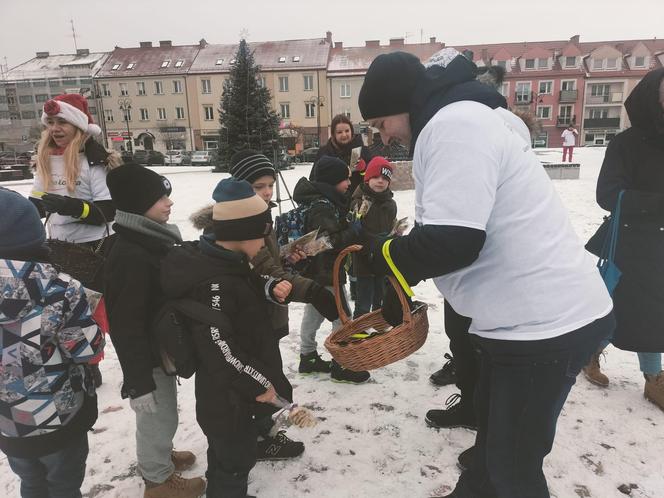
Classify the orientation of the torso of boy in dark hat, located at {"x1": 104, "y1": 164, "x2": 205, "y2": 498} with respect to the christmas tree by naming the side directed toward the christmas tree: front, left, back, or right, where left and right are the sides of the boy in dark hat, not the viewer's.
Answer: left

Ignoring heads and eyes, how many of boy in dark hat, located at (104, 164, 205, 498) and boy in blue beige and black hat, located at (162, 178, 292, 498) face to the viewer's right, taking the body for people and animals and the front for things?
2

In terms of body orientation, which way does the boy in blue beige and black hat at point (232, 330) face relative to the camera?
to the viewer's right

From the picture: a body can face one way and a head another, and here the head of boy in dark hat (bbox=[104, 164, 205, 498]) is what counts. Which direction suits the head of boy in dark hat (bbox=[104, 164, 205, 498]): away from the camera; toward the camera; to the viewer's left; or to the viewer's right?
to the viewer's right

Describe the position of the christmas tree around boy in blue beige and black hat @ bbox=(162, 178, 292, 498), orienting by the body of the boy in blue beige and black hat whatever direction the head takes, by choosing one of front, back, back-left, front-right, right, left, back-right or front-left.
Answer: left

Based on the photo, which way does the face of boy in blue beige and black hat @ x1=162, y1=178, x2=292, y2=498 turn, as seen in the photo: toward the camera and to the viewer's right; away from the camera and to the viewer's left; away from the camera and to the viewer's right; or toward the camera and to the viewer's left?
away from the camera and to the viewer's right

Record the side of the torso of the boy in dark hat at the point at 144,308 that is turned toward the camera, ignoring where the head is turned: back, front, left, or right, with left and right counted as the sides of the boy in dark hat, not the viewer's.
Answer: right
